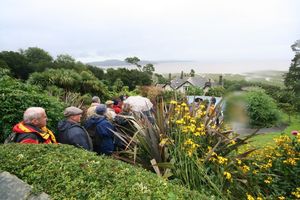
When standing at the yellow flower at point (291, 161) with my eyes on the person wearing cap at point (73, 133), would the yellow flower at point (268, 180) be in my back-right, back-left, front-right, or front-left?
front-left

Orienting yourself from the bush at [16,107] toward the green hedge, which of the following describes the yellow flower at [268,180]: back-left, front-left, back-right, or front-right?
front-left

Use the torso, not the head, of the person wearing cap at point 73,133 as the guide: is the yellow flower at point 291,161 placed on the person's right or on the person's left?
on the person's right

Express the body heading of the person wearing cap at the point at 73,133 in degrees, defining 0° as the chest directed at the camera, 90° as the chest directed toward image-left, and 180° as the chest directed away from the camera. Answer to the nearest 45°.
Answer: approximately 225°

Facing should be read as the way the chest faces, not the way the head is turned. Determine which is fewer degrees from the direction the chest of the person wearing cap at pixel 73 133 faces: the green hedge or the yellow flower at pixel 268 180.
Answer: the yellow flower

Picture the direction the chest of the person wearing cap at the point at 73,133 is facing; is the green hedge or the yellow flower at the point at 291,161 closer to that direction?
the yellow flower

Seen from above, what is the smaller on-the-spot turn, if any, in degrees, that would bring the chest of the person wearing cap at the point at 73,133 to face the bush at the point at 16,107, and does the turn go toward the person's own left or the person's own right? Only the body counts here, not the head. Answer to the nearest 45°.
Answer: approximately 90° to the person's own left

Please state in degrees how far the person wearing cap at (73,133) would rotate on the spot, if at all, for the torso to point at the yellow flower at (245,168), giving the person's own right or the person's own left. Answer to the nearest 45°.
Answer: approximately 90° to the person's own right

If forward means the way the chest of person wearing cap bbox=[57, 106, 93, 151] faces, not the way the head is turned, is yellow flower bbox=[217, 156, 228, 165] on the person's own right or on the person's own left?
on the person's own right

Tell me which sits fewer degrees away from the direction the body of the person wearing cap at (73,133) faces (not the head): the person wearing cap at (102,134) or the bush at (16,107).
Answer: the person wearing cap
